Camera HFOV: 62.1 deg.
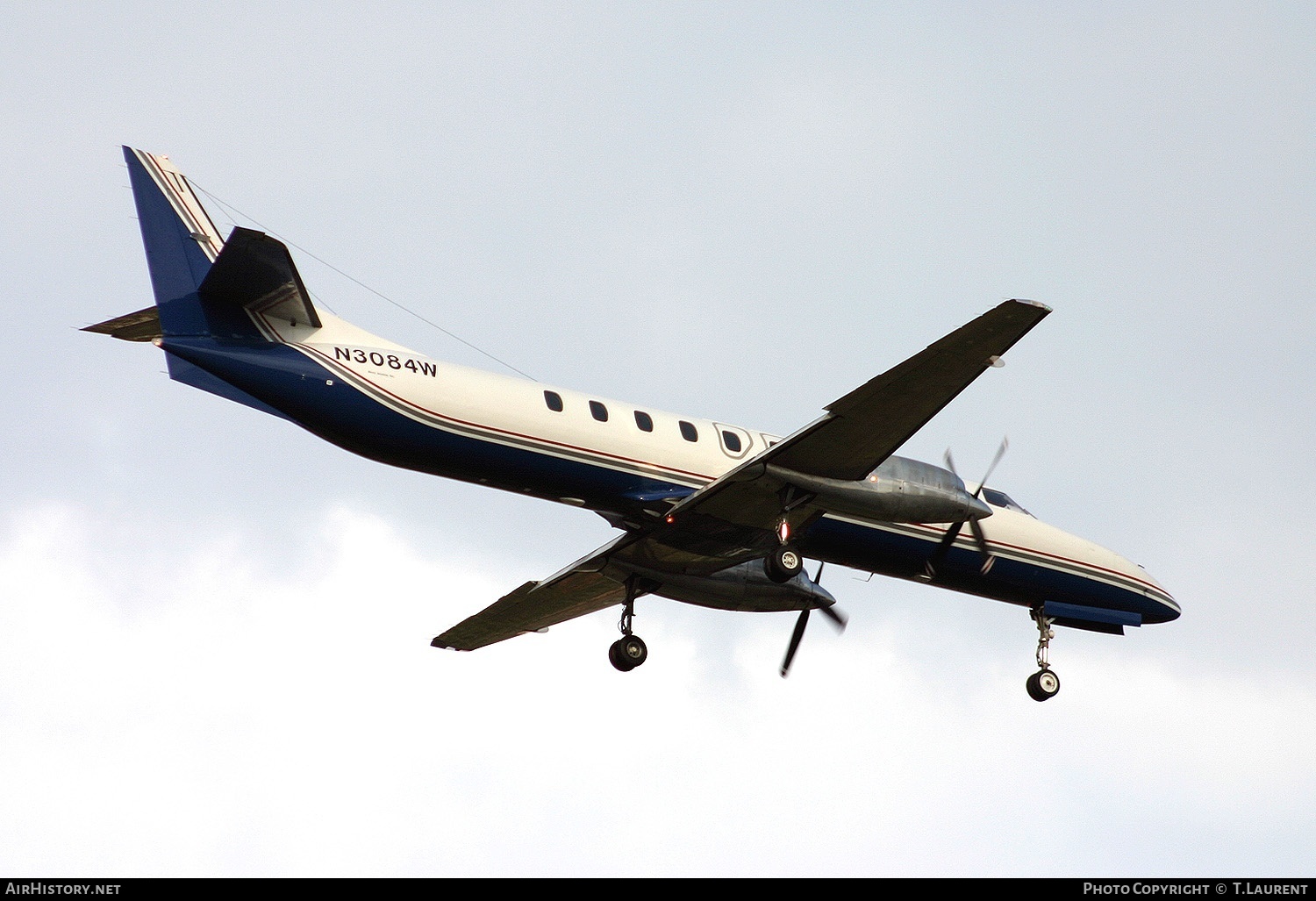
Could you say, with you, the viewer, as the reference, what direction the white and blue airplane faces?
facing away from the viewer and to the right of the viewer
